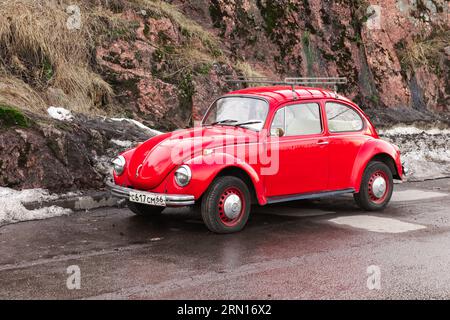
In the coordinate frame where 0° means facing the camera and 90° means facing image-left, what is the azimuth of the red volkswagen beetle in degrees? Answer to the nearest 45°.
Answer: approximately 45°
